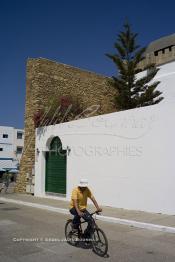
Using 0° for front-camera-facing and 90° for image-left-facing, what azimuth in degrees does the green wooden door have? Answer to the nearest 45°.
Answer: approximately 45°

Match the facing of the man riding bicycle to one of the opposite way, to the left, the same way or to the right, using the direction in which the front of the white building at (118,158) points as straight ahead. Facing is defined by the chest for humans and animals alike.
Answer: to the left

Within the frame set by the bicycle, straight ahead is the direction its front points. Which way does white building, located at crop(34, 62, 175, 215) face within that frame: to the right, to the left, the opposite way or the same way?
to the right

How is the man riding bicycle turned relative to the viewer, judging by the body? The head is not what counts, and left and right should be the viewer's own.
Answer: facing the viewer and to the right of the viewer

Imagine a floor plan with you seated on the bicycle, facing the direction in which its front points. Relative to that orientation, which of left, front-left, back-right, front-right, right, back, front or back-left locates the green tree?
back-left

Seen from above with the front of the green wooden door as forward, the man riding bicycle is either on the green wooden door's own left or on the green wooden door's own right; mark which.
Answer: on the green wooden door's own left

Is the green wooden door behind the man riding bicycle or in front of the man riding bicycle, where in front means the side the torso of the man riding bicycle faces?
behind

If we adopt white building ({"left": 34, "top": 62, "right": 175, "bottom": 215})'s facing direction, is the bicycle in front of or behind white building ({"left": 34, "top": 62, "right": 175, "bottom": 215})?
in front

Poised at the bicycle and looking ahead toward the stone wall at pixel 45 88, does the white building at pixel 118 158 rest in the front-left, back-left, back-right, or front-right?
front-right

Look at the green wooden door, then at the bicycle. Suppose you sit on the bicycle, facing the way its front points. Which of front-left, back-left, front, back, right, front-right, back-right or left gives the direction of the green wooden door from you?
back-left

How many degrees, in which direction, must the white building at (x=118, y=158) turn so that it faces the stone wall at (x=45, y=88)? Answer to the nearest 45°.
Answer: approximately 90° to its right

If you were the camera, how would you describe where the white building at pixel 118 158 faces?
facing the viewer and to the left of the viewer

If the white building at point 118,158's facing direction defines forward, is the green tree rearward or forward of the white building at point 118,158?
rearward
